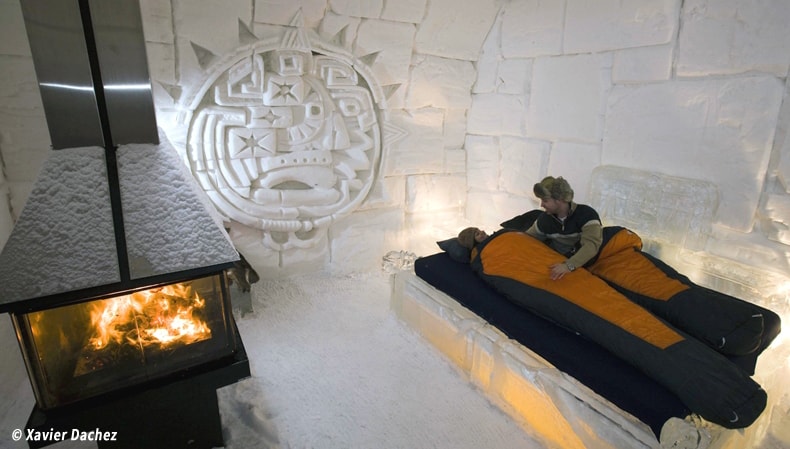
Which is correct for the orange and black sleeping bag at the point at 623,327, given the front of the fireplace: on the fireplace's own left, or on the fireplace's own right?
on the fireplace's own left

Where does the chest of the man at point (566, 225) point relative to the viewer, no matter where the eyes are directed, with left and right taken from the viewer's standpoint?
facing the viewer and to the left of the viewer

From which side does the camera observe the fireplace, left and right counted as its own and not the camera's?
front

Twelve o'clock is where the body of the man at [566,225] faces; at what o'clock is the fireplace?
The fireplace is roughly at 12 o'clock from the man.

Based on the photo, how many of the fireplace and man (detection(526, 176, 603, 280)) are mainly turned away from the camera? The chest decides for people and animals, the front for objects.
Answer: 0

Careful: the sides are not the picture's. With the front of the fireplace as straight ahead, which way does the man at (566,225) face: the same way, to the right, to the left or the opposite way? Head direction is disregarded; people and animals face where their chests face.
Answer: to the right

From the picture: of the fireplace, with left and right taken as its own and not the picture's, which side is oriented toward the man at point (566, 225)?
left

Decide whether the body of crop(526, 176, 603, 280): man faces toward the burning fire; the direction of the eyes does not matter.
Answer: yes

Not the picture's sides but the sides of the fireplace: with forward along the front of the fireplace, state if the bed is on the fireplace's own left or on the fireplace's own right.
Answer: on the fireplace's own left
